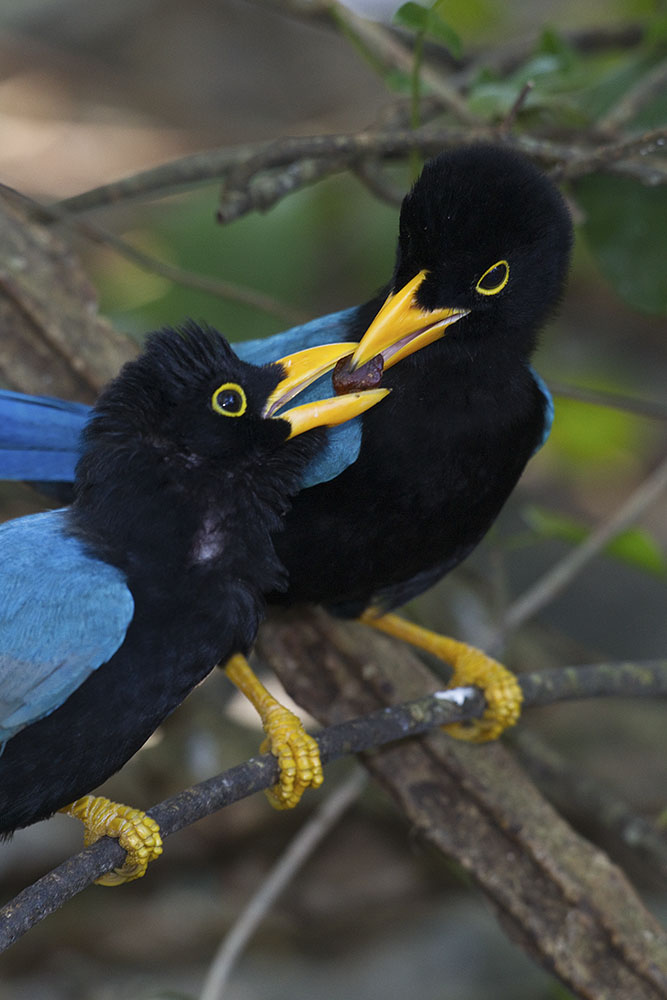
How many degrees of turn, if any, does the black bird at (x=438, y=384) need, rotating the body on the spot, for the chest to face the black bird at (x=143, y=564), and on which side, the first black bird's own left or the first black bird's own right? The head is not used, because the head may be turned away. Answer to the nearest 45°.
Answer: approximately 90° to the first black bird's own right

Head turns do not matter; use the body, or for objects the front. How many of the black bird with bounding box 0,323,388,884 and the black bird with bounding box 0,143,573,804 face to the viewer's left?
0

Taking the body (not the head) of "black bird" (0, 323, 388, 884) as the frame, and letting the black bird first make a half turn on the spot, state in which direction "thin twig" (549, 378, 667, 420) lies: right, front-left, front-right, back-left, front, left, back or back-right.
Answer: back-right

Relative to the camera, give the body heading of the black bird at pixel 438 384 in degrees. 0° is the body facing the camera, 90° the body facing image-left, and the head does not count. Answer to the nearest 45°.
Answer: approximately 315°

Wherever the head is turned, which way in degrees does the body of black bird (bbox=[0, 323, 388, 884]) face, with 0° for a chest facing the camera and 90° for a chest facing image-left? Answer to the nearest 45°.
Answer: approximately 270°

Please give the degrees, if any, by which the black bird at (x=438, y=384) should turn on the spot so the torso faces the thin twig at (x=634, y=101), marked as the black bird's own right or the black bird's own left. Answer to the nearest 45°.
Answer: approximately 90° to the black bird's own left

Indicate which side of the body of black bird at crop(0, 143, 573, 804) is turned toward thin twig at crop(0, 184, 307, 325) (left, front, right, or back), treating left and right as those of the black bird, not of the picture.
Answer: back

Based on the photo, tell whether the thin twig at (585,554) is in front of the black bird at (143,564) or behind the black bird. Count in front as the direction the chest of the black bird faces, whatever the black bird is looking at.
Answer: in front
